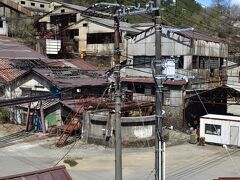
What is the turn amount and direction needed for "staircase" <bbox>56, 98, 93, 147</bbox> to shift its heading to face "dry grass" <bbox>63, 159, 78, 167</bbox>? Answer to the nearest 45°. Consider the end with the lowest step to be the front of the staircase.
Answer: approximately 45° to its left

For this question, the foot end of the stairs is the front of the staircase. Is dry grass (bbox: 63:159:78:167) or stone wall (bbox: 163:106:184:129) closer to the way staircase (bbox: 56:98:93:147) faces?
the dry grass

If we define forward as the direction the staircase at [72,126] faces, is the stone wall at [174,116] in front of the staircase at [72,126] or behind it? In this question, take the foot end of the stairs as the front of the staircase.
behind

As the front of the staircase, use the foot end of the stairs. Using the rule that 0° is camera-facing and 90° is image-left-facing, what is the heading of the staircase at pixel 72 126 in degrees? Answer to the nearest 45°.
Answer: approximately 45°

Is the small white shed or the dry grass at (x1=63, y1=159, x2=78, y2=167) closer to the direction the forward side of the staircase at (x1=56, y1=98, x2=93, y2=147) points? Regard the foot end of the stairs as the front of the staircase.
the dry grass

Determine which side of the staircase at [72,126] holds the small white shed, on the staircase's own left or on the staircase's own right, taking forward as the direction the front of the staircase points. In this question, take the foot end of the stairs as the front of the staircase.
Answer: on the staircase's own left

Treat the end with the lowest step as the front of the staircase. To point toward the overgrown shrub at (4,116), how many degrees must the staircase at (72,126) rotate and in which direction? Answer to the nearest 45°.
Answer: approximately 90° to its right

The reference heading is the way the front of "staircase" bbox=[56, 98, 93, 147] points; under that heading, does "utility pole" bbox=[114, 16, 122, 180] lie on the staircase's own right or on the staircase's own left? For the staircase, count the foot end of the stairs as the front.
on the staircase's own left

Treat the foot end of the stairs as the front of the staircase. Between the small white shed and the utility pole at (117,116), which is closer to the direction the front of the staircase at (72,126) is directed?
the utility pole

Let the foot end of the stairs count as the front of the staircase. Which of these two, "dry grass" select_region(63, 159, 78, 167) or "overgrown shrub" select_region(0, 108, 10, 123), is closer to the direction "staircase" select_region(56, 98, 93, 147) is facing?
the dry grass

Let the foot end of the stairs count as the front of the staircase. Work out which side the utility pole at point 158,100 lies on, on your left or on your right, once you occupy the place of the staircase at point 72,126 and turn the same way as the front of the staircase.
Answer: on your left
